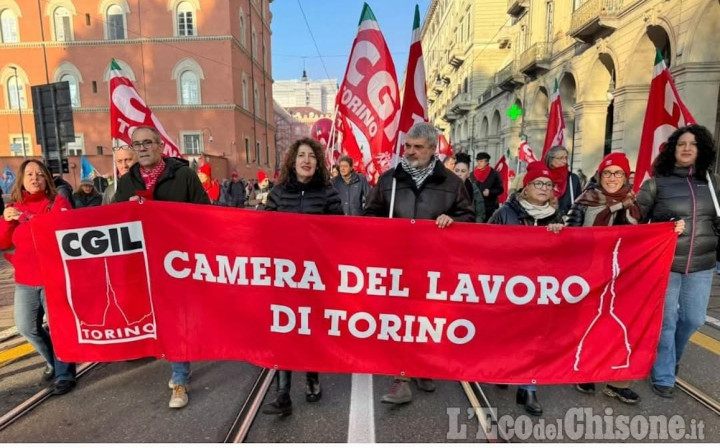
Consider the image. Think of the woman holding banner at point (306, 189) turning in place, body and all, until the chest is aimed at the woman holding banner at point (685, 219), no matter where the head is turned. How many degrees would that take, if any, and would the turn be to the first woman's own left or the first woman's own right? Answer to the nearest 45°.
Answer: approximately 90° to the first woman's own left

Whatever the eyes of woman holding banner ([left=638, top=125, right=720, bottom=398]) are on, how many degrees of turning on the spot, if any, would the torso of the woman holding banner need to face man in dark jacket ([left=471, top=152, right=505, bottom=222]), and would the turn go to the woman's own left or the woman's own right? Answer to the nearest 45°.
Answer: approximately 135° to the woman's own right

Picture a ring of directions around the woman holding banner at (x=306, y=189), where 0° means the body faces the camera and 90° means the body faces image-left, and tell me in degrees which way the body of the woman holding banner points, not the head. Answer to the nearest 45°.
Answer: approximately 0°

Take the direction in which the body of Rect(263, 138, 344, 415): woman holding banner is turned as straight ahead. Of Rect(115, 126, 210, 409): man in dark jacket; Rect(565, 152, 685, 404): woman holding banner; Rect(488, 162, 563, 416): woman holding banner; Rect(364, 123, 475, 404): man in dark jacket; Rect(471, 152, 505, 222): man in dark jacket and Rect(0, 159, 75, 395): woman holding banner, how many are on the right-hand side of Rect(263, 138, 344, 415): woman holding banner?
2

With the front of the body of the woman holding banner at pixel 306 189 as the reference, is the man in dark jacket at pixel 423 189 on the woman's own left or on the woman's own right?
on the woman's own left

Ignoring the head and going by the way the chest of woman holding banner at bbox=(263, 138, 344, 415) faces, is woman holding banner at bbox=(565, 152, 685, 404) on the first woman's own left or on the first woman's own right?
on the first woman's own left

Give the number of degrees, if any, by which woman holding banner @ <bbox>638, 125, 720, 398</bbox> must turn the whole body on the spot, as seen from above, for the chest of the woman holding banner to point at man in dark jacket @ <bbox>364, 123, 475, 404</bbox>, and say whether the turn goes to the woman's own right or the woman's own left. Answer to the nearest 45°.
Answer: approximately 45° to the woman's own right

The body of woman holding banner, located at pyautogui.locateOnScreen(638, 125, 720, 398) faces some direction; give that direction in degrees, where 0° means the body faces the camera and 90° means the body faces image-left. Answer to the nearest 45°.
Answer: approximately 0°

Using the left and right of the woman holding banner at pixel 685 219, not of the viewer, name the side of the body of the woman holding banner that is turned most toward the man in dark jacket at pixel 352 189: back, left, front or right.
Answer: right

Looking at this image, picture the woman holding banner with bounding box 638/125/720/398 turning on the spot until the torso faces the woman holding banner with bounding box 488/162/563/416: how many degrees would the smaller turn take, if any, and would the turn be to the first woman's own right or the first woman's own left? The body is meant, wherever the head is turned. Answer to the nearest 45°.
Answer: approximately 45° to the first woman's own right

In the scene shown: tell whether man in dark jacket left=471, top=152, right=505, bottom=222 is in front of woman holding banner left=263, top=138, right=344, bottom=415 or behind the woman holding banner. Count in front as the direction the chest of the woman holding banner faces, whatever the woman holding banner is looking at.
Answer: behind

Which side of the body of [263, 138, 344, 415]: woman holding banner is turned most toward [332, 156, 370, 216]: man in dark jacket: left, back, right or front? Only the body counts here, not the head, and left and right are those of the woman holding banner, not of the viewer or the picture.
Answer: back
